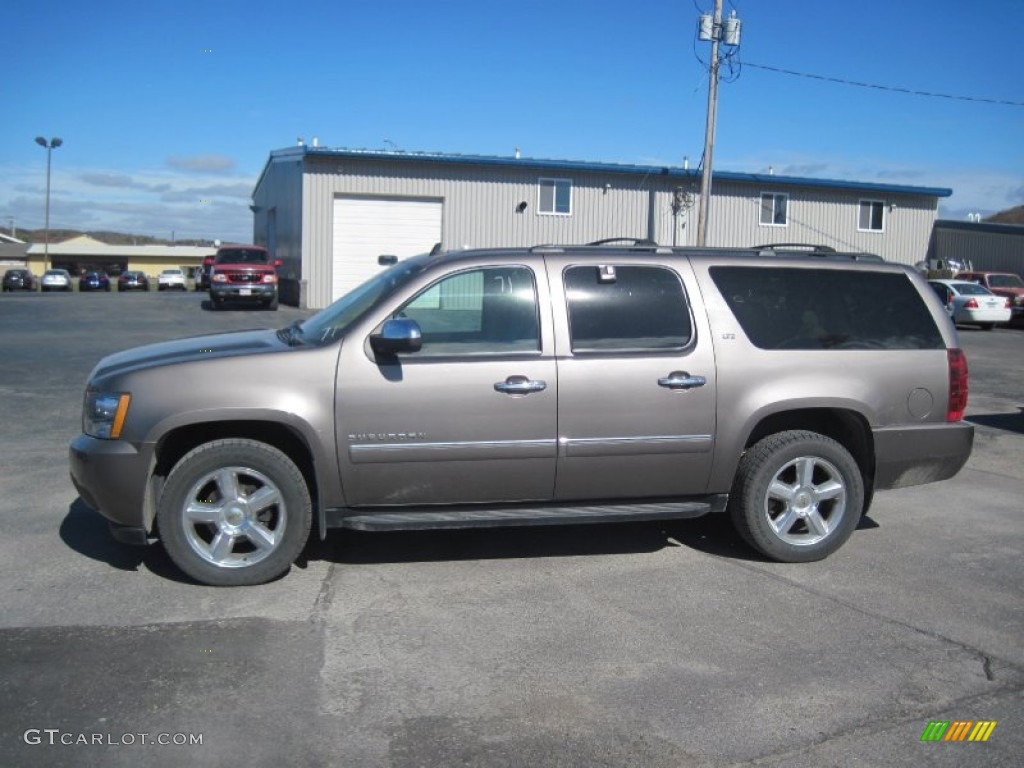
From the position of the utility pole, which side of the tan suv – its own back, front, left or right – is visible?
right

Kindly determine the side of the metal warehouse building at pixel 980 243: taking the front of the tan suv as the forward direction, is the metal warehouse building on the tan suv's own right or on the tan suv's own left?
on the tan suv's own right

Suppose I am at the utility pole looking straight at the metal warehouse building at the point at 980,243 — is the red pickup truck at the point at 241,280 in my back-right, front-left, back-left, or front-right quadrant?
back-left

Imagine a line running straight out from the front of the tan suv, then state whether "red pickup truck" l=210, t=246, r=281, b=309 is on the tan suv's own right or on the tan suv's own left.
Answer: on the tan suv's own right

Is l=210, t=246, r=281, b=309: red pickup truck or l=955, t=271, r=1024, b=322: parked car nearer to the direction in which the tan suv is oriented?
the red pickup truck

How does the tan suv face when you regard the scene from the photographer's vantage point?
facing to the left of the viewer

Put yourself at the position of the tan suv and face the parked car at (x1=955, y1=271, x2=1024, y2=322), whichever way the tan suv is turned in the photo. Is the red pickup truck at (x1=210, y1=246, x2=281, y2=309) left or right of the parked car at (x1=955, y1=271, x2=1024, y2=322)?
left

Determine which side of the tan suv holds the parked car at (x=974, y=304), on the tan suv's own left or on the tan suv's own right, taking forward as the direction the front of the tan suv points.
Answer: on the tan suv's own right

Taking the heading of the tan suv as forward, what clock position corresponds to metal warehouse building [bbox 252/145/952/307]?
The metal warehouse building is roughly at 3 o'clock from the tan suv.
